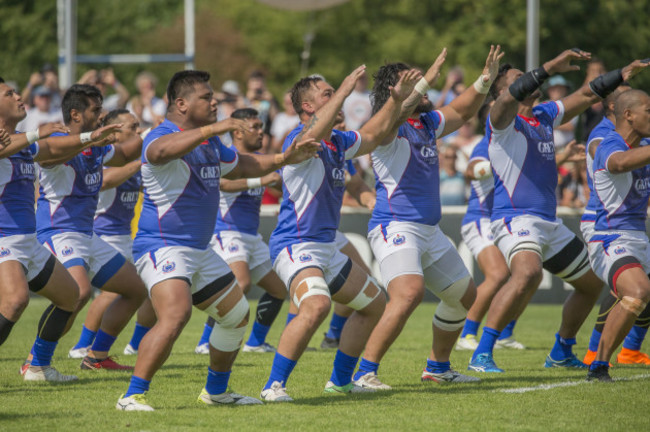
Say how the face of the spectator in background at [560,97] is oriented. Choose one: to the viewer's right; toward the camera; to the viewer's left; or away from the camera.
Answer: toward the camera

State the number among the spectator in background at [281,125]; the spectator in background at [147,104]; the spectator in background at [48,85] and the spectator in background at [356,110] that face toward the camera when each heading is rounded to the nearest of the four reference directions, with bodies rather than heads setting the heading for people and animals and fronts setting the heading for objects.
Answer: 4

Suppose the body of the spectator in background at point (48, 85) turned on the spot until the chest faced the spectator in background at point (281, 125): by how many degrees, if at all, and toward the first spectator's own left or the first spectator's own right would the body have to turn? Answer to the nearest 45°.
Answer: approximately 90° to the first spectator's own left

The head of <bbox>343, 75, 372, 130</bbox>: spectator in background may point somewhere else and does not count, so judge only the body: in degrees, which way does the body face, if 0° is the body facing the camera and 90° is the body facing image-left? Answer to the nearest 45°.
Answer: approximately 0°

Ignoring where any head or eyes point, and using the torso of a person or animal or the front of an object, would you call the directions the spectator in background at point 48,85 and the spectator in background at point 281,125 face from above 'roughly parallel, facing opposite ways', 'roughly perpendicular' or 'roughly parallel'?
roughly parallel

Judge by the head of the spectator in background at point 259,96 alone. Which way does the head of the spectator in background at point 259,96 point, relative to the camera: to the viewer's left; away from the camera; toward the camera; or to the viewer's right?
toward the camera

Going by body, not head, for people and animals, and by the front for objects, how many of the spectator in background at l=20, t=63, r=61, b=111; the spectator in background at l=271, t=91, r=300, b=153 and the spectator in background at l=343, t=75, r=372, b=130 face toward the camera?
3

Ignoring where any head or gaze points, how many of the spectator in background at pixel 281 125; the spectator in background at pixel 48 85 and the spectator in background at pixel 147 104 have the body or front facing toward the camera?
3

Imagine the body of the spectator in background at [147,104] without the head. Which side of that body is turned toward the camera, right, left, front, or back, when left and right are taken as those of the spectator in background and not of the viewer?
front

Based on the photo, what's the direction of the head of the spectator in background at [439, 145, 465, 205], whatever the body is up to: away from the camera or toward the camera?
toward the camera

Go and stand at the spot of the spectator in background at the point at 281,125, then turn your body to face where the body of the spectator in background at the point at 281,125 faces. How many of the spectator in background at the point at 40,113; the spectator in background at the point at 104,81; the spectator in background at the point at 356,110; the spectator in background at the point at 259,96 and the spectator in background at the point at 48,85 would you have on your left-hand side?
1

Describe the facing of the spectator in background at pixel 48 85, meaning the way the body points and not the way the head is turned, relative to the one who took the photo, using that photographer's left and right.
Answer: facing the viewer

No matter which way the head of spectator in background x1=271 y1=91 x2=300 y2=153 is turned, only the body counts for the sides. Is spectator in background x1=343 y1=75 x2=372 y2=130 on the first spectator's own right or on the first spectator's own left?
on the first spectator's own left

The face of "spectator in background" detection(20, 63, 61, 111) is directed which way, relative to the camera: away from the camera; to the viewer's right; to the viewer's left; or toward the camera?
toward the camera

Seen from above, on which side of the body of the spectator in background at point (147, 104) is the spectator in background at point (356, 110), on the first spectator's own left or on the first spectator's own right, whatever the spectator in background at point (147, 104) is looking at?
on the first spectator's own left
